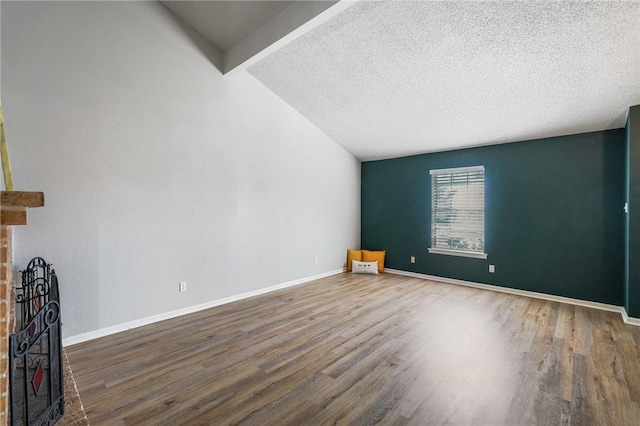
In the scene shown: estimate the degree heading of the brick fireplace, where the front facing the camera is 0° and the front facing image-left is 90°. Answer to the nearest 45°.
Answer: approximately 270°

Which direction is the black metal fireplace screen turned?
to the viewer's right
